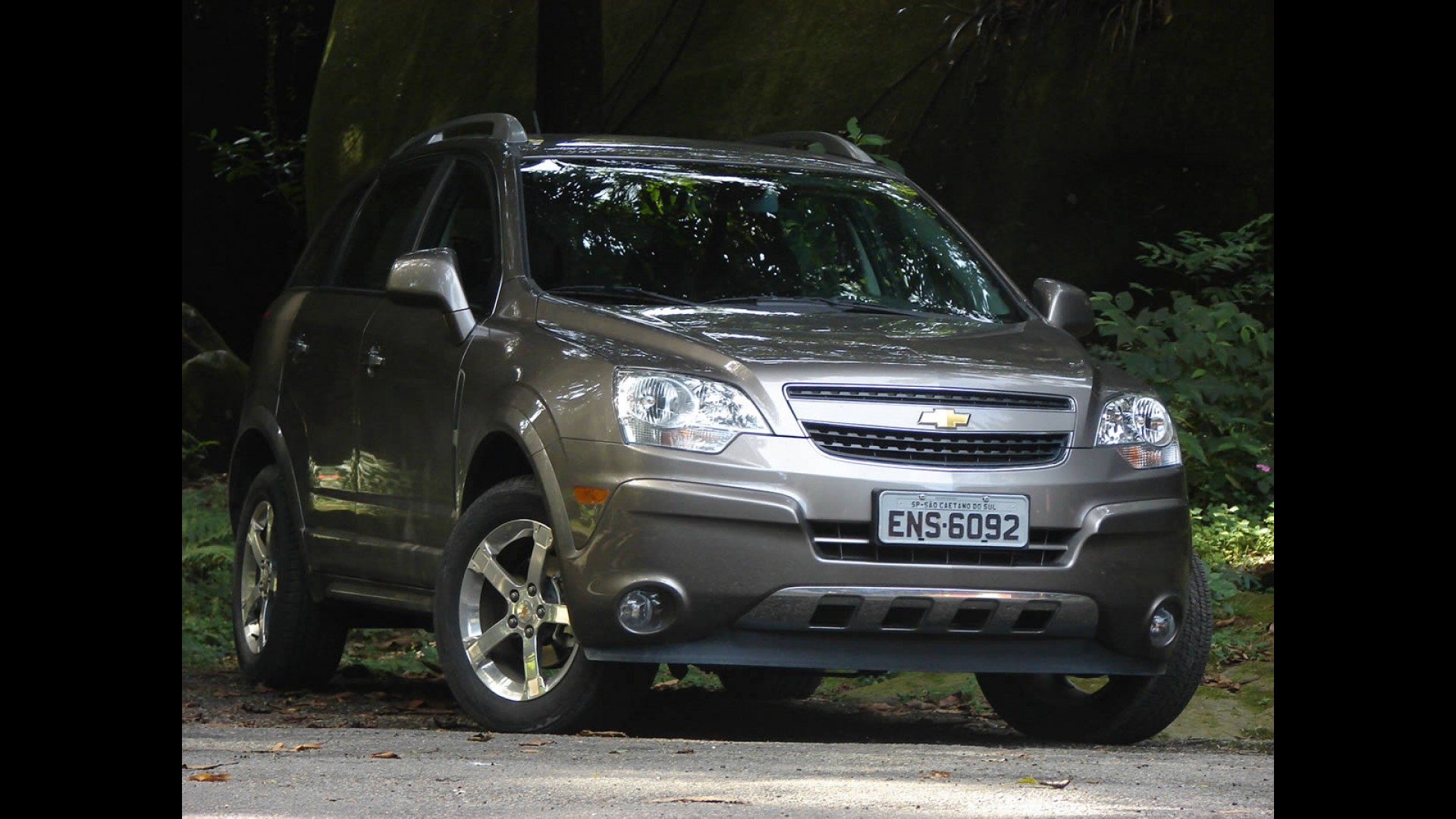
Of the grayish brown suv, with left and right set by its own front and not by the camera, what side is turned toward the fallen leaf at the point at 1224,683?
left

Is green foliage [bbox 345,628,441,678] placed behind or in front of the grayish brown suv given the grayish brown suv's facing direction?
behind

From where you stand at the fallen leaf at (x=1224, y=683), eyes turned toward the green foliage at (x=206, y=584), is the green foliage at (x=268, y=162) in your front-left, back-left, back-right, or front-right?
front-right

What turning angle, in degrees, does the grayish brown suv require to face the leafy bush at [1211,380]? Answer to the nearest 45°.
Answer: approximately 90° to its left

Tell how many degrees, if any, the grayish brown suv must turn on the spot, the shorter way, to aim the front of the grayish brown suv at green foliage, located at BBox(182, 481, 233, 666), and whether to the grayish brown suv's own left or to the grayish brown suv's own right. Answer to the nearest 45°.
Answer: approximately 180°

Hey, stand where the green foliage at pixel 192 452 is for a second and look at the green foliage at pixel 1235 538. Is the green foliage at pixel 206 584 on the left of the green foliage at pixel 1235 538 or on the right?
right

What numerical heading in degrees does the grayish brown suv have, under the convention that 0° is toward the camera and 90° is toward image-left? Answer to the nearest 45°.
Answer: approximately 315°

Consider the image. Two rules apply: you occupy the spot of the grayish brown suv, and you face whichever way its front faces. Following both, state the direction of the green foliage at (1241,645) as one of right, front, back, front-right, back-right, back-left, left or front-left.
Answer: left

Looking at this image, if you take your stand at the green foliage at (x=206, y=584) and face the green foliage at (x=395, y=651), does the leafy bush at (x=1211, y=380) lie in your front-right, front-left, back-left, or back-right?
front-left

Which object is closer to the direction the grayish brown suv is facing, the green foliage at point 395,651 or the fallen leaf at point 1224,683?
the fallen leaf

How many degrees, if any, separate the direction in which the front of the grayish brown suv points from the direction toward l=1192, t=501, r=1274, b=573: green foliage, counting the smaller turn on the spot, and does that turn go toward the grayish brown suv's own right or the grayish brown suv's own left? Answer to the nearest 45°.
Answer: approximately 90° to the grayish brown suv's own left
